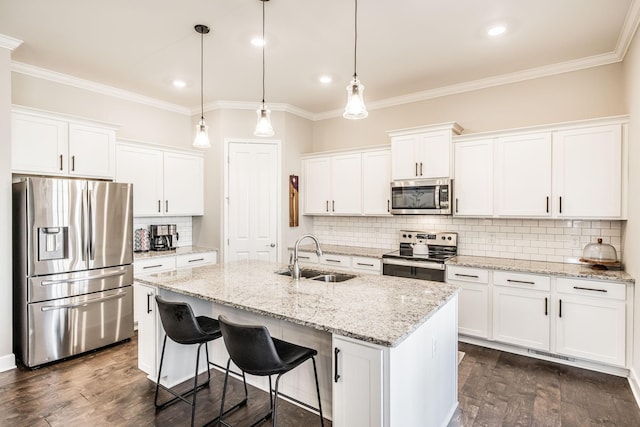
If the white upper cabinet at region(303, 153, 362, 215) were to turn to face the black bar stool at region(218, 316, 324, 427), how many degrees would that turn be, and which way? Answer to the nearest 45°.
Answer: approximately 45° to its left

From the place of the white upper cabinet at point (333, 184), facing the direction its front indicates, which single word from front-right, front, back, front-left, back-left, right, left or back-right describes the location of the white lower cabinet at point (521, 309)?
left

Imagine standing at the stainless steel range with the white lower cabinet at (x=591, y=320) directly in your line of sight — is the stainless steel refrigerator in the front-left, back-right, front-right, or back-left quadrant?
back-right

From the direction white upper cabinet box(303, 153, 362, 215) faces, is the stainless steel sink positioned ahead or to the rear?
ahead

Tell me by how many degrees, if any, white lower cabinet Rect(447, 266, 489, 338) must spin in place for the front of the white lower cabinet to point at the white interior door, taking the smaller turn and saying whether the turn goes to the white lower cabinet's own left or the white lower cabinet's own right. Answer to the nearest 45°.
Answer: approximately 45° to the white lower cabinet's own right

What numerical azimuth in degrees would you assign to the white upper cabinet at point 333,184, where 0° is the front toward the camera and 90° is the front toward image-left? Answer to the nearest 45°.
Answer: approximately 45°

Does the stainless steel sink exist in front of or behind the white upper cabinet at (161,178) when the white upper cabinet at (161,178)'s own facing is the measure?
in front

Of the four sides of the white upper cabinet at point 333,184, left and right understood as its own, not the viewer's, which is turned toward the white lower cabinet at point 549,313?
left
